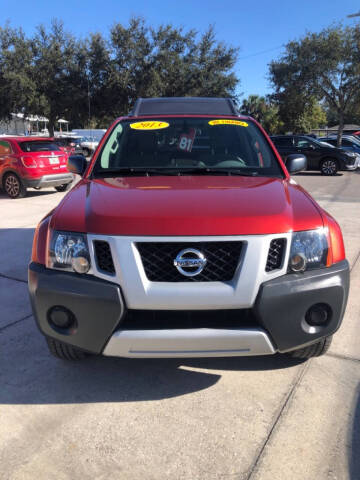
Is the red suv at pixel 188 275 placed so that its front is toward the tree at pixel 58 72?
no

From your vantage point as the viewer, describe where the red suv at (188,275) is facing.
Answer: facing the viewer

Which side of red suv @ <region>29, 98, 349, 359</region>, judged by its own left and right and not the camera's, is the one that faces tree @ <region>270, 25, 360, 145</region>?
back

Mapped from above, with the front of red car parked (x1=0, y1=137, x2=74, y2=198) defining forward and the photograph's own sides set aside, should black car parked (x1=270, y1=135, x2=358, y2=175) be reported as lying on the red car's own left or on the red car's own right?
on the red car's own right

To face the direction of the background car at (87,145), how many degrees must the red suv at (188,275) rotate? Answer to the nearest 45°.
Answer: approximately 180°

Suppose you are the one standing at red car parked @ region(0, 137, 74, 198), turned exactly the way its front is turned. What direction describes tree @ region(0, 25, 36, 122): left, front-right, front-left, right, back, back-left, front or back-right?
front-right

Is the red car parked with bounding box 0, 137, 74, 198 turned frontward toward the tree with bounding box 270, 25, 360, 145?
no

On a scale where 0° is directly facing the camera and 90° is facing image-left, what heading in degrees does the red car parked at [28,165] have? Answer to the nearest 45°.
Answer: approximately 135°

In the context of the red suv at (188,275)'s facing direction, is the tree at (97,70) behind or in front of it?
behind

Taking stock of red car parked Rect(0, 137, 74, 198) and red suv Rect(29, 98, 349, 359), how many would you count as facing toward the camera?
1

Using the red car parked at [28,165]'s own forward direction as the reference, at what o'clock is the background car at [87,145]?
The background car is roughly at 2 o'clock from the red car parked.

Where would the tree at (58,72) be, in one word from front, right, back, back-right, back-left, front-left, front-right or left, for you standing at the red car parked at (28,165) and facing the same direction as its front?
front-right

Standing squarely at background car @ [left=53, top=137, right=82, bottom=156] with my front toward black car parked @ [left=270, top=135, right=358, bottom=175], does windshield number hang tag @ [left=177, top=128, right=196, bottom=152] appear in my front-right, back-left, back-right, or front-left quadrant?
front-right

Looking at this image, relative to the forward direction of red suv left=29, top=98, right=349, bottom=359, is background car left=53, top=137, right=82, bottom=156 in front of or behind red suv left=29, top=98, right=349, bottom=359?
behind

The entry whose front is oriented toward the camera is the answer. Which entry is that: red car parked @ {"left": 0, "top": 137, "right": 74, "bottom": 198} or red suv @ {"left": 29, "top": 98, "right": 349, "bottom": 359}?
the red suv

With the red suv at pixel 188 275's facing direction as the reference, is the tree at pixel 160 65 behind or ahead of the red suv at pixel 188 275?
behind
